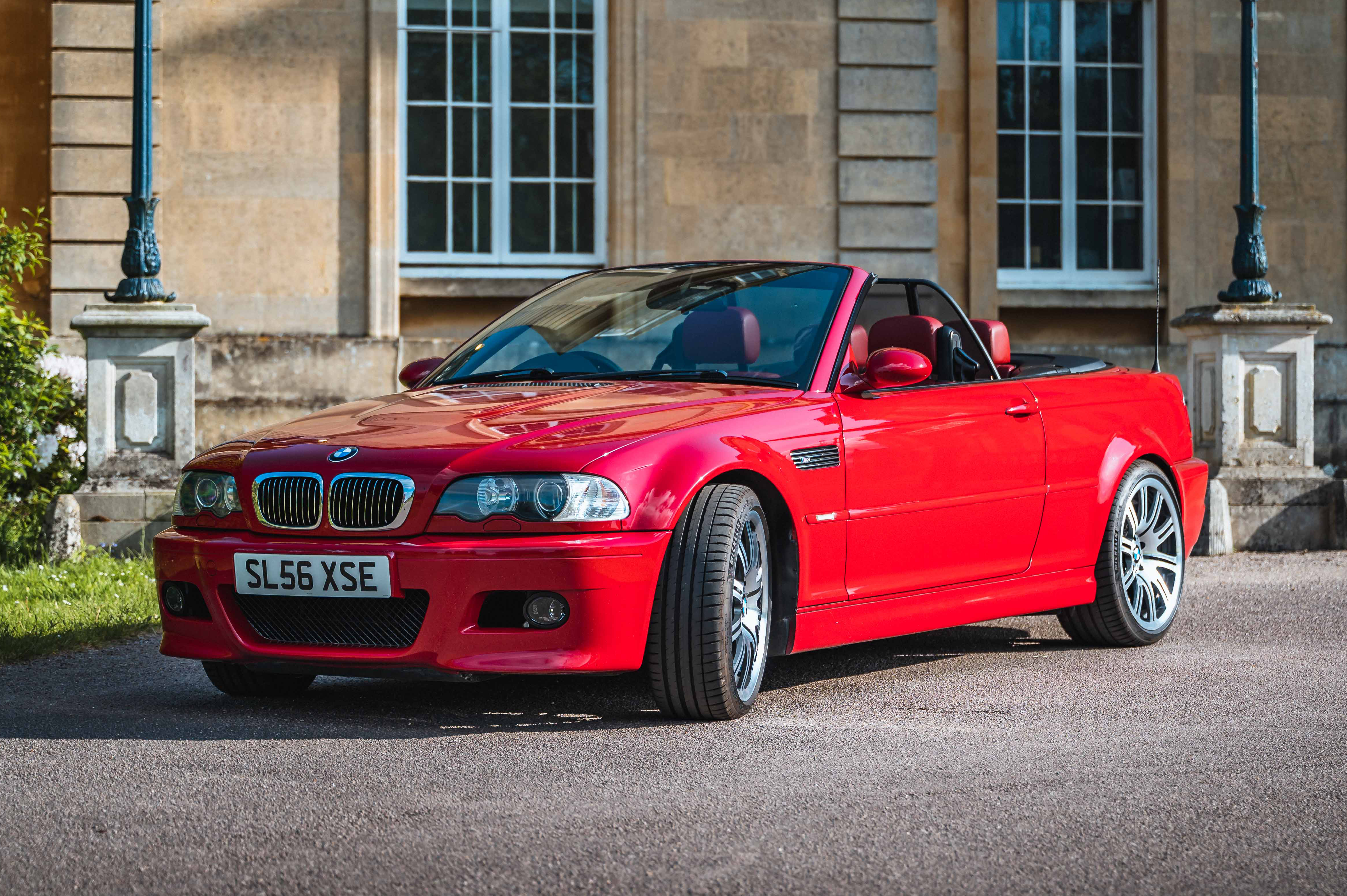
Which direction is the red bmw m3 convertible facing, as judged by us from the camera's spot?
facing the viewer and to the left of the viewer

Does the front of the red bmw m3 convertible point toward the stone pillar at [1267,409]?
no

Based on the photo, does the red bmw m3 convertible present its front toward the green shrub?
no

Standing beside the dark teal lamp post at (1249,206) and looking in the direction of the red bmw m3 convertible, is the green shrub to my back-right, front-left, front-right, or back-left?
front-right

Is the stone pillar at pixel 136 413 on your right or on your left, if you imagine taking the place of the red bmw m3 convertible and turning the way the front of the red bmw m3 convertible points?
on your right
